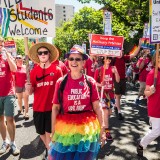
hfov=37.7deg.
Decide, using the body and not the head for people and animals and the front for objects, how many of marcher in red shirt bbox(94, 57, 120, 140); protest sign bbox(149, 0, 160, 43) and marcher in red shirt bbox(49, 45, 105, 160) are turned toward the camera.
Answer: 3

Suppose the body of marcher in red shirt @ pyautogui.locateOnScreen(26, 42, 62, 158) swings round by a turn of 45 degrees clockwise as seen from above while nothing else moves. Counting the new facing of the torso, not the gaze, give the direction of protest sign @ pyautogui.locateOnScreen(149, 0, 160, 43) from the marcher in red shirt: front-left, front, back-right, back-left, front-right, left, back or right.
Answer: back-left

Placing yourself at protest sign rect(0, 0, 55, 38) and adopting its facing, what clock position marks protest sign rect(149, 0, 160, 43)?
protest sign rect(149, 0, 160, 43) is roughly at 9 o'clock from protest sign rect(0, 0, 55, 38).

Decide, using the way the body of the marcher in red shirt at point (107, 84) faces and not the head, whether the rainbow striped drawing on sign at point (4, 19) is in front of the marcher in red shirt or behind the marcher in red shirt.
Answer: in front

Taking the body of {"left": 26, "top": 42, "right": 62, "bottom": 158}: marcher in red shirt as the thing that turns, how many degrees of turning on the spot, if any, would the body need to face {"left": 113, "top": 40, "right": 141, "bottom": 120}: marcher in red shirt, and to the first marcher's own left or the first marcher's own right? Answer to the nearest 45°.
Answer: approximately 135° to the first marcher's own left
